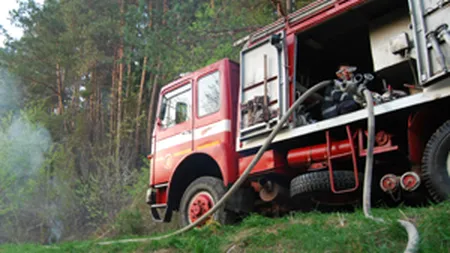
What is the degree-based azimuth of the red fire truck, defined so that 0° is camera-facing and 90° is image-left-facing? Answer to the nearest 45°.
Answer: approximately 135°

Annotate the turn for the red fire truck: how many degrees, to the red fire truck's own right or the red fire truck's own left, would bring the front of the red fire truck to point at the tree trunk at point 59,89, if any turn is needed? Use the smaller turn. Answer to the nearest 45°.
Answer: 0° — it already faces it

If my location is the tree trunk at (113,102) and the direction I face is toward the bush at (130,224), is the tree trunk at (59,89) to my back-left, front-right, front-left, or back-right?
back-right

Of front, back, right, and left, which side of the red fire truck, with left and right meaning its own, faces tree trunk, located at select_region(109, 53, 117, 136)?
front

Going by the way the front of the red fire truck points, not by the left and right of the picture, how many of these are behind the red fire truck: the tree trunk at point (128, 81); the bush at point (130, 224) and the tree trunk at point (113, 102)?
0

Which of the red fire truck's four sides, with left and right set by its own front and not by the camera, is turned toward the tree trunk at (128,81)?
front

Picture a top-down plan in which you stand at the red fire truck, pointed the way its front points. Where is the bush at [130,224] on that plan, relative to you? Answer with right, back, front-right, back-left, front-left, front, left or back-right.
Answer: front
